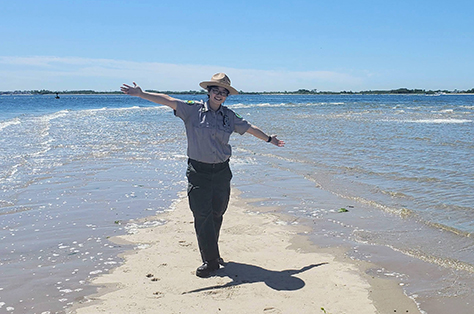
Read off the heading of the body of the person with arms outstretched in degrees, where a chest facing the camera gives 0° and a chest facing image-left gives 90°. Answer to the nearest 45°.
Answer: approximately 0°
